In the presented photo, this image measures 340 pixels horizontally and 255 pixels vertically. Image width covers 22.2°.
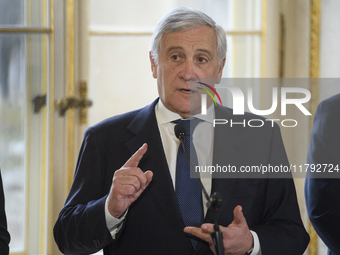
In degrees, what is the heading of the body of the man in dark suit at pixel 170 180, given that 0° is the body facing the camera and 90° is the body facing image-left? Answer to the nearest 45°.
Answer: approximately 0°
